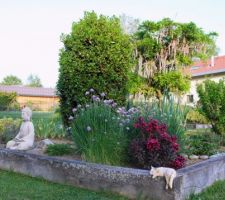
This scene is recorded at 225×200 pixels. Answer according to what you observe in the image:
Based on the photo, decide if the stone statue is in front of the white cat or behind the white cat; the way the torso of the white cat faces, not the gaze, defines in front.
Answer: in front

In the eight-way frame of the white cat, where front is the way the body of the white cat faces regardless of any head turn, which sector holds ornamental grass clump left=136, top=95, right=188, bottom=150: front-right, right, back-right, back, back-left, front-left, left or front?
right

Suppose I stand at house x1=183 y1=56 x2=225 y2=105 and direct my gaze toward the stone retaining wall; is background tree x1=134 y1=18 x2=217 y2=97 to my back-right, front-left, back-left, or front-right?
front-right

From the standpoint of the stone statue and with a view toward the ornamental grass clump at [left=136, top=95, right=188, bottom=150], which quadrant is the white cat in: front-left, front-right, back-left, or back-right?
front-right

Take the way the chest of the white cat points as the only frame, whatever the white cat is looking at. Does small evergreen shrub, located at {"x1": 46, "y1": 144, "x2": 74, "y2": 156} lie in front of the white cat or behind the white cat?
in front

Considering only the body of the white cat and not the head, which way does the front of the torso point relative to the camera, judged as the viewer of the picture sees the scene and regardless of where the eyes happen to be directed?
to the viewer's left

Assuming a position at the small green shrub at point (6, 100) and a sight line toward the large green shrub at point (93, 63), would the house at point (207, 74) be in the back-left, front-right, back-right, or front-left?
front-left

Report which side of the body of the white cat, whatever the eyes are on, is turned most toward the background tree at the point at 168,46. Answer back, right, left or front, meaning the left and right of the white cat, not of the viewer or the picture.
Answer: right

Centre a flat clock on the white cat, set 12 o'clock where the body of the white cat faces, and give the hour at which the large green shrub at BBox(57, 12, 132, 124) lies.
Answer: The large green shrub is roughly at 2 o'clock from the white cat.

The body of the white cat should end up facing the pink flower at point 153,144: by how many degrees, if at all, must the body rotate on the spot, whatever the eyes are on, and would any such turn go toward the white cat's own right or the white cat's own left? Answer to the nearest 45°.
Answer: approximately 90° to the white cat's own right
